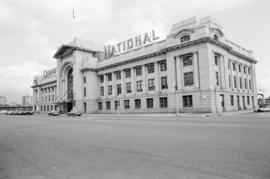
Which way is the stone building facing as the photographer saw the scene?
facing the viewer and to the left of the viewer
